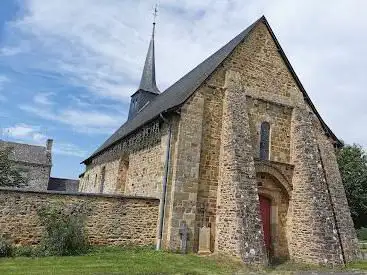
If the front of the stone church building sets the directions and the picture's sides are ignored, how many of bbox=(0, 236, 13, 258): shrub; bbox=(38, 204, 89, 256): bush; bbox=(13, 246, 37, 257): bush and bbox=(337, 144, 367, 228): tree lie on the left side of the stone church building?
1

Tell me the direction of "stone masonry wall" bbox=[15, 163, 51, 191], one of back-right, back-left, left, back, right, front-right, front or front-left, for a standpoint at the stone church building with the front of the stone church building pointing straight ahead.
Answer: back

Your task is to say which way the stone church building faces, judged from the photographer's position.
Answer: facing the viewer and to the right of the viewer

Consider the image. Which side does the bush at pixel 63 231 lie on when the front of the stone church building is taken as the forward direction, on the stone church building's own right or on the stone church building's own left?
on the stone church building's own right

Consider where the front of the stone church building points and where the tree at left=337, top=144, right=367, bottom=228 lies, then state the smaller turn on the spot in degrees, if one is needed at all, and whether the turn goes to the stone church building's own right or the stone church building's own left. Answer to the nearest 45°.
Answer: approximately 90° to the stone church building's own left

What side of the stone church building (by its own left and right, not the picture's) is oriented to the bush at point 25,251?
right

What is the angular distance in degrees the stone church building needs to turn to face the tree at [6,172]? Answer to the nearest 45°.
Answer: approximately 135° to its right

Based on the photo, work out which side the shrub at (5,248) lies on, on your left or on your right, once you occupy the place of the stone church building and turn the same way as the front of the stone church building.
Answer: on your right

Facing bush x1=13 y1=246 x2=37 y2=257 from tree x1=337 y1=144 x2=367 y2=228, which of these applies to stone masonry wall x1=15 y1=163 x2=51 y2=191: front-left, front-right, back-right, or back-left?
front-right

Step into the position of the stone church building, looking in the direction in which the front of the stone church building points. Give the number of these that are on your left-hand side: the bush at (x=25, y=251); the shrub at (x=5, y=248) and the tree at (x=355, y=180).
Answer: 1

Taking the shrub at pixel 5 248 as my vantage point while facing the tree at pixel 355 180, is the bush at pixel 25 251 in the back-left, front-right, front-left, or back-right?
front-right
